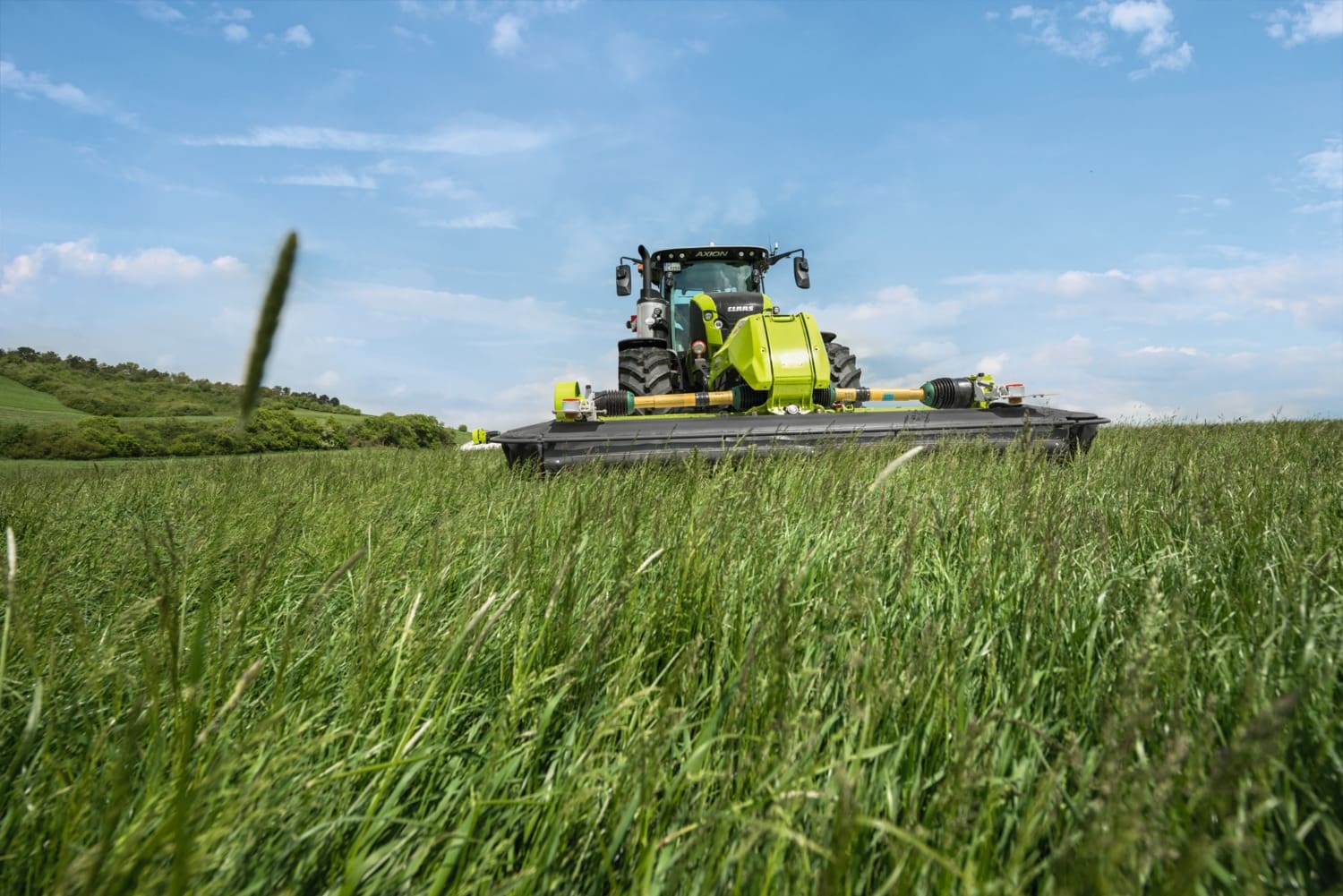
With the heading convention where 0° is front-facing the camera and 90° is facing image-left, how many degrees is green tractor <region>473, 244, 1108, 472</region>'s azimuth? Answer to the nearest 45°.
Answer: approximately 0°

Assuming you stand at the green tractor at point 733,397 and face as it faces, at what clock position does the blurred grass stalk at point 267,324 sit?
The blurred grass stalk is roughly at 12 o'clock from the green tractor.
